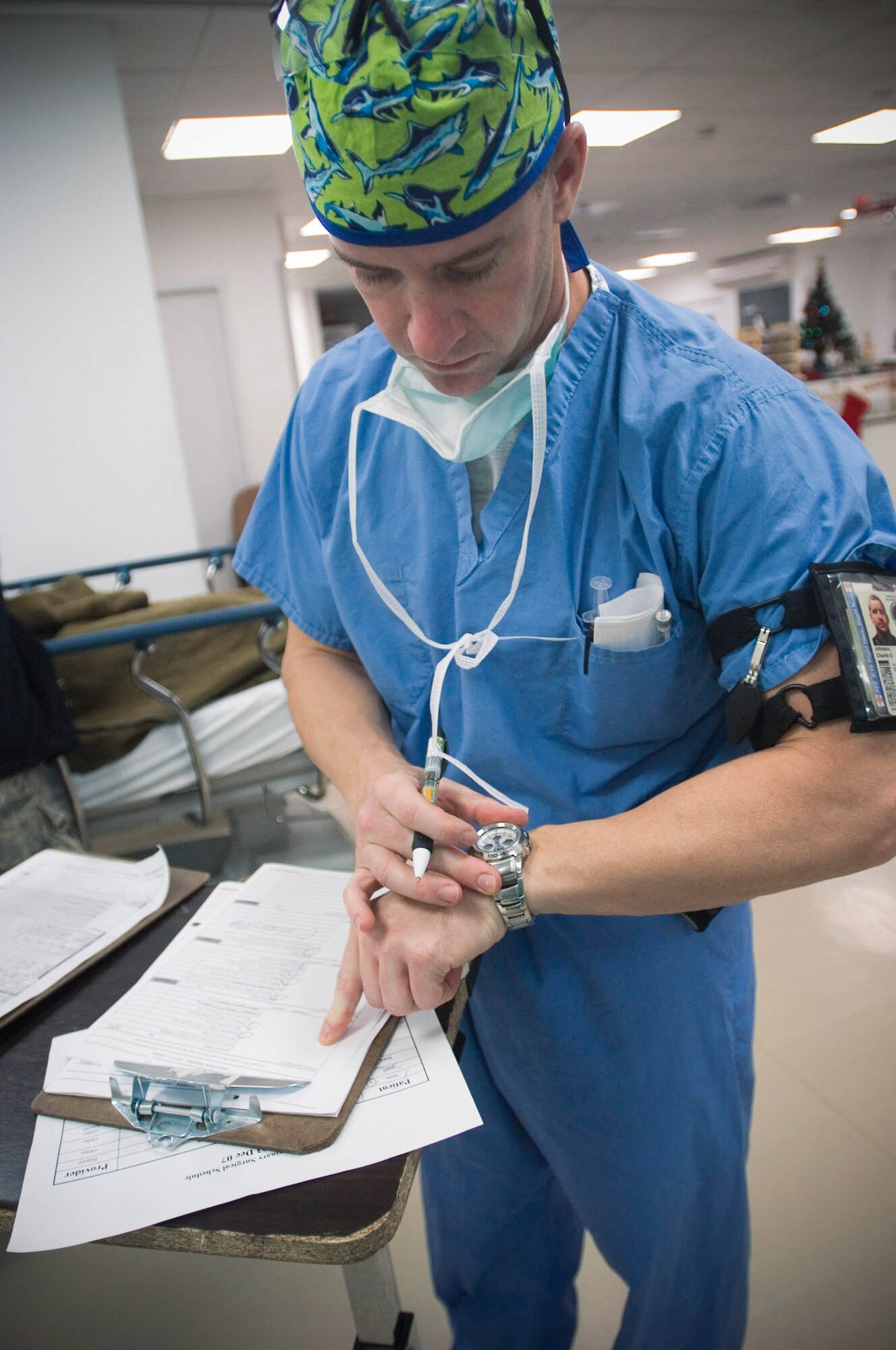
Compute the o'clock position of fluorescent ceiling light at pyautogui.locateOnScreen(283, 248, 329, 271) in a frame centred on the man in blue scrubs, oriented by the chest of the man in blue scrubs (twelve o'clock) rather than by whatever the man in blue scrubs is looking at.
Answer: The fluorescent ceiling light is roughly at 4 o'clock from the man in blue scrubs.

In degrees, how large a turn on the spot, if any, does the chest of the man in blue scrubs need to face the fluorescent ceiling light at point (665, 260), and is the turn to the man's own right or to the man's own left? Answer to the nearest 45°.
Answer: approximately 135° to the man's own right

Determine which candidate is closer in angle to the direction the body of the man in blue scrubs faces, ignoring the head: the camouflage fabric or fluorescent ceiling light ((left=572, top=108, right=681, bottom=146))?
the camouflage fabric

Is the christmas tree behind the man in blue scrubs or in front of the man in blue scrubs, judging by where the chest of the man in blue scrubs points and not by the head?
behind

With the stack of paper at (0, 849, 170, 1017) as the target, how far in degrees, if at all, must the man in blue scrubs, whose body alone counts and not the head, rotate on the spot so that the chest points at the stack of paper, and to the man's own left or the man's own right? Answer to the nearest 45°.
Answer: approximately 45° to the man's own right

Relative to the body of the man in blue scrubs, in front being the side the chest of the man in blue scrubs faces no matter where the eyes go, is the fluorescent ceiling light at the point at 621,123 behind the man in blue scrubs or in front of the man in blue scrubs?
behind

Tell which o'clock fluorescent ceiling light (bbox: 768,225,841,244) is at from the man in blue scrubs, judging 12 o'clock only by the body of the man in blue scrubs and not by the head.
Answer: The fluorescent ceiling light is roughly at 5 o'clock from the man in blue scrubs.

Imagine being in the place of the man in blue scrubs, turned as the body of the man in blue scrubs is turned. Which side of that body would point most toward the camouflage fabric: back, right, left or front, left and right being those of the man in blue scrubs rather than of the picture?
right

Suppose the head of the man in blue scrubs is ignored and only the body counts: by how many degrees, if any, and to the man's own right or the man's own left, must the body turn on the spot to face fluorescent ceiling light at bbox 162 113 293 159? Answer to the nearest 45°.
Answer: approximately 135° to the man's own right

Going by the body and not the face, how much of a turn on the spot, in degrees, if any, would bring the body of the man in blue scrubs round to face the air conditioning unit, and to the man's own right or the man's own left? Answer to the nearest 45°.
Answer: approximately 135° to the man's own right

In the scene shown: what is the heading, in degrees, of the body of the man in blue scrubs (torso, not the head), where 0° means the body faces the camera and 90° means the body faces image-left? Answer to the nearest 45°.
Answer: approximately 45°
